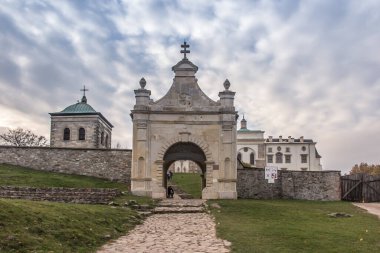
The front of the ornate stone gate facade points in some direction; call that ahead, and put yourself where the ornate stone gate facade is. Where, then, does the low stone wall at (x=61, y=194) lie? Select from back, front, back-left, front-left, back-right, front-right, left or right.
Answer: front-right

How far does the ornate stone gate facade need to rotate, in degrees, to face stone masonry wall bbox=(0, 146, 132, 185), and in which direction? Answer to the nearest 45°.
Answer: approximately 135° to its right

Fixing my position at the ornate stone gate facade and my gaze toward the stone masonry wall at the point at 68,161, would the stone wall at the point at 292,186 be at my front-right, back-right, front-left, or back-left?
back-right

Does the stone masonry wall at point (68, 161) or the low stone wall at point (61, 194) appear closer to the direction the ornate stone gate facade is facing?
the low stone wall

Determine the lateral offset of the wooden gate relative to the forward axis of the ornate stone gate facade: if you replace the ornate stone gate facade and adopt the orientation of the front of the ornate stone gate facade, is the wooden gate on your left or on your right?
on your left

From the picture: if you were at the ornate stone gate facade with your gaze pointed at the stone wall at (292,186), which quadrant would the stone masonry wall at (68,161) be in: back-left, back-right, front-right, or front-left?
back-left

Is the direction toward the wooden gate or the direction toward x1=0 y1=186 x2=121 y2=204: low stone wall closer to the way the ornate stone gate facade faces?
the low stone wall

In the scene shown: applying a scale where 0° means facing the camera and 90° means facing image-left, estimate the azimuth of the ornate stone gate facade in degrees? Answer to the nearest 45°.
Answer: approximately 0°

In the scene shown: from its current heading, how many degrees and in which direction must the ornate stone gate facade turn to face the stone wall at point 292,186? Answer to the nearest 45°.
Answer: approximately 135° to its left

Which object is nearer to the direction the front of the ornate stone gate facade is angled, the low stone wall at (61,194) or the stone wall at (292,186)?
the low stone wall

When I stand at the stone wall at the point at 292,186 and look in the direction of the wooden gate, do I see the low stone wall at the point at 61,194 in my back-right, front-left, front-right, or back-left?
back-right
